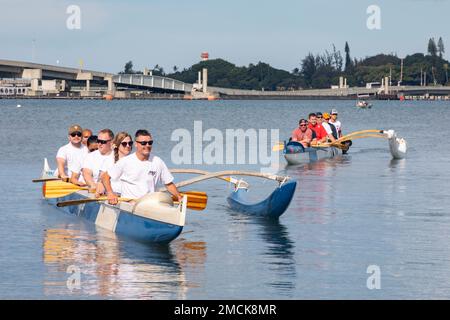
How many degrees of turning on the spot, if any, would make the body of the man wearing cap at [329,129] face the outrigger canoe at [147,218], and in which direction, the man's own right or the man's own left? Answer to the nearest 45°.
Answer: approximately 45° to the man's own left

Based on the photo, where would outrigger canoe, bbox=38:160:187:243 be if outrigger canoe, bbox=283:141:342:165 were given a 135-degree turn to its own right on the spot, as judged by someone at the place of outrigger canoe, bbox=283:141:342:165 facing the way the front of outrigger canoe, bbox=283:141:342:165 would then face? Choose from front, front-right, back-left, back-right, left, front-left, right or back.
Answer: back

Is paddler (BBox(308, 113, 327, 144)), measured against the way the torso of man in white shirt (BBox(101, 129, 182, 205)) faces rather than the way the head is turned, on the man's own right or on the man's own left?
on the man's own left

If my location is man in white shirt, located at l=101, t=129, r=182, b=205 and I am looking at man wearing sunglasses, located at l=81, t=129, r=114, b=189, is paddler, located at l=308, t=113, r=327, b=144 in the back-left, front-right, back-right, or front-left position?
front-right

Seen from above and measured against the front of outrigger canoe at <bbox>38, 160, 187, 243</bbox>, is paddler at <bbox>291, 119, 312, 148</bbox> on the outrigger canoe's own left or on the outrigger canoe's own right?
on the outrigger canoe's own left

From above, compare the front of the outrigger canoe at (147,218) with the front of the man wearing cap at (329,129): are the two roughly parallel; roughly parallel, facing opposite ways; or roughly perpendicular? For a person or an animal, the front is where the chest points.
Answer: roughly perpendicular

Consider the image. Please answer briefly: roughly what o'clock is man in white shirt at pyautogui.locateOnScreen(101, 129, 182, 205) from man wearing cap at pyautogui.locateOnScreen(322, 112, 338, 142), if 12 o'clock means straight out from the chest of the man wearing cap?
The man in white shirt is roughly at 11 o'clock from the man wearing cap.

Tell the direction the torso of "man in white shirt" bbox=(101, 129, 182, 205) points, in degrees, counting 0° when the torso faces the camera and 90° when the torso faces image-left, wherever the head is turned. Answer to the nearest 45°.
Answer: approximately 315°

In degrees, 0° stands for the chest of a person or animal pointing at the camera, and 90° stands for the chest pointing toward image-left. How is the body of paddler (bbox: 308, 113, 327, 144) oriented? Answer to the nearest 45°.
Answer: approximately 45°

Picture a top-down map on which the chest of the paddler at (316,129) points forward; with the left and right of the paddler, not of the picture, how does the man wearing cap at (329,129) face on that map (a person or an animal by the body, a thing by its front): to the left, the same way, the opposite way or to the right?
the same way

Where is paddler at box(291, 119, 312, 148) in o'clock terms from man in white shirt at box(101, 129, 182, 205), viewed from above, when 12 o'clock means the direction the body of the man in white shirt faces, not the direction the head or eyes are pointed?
The paddler is roughly at 8 o'clock from the man in white shirt.

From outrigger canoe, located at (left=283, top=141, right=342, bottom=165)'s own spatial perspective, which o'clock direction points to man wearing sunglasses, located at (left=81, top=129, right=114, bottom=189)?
The man wearing sunglasses is roughly at 11 o'clock from the outrigger canoe.
